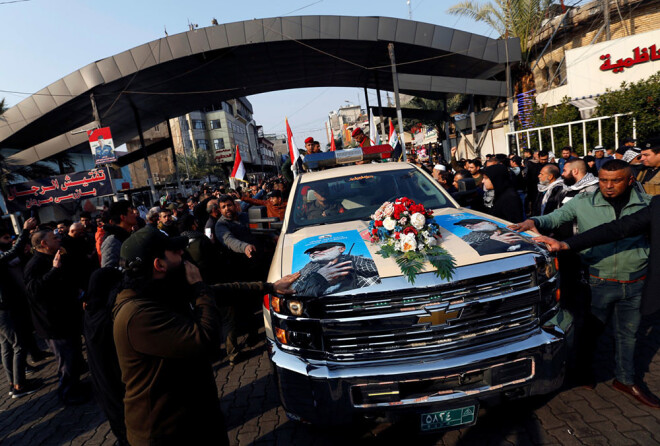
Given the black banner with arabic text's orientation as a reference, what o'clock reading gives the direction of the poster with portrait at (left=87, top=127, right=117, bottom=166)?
The poster with portrait is roughly at 10 o'clock from the black banner with arabic text.

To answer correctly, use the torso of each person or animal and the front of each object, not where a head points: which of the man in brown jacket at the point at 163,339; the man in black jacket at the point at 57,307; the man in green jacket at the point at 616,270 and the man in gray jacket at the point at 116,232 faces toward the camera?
the man in green jacket

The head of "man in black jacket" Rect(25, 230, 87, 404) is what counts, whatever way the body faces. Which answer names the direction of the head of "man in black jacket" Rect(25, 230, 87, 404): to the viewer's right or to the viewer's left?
to the viewer's right

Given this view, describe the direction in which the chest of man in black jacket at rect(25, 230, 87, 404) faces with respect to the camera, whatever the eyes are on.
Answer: to the viewer's right

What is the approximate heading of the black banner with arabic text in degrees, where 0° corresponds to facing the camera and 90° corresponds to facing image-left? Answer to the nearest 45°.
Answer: approximately 0°

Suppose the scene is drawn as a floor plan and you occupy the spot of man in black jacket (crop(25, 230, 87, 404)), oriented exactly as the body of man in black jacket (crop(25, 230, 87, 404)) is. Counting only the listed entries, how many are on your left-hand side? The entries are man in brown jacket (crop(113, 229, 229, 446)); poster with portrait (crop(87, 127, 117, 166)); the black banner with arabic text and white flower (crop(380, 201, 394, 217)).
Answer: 2

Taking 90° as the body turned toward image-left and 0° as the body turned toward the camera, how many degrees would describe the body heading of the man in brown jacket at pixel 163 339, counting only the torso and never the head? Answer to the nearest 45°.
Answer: approximately 270°

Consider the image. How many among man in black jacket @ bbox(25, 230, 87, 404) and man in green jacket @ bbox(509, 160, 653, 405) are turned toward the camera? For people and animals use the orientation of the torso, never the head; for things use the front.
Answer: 1
